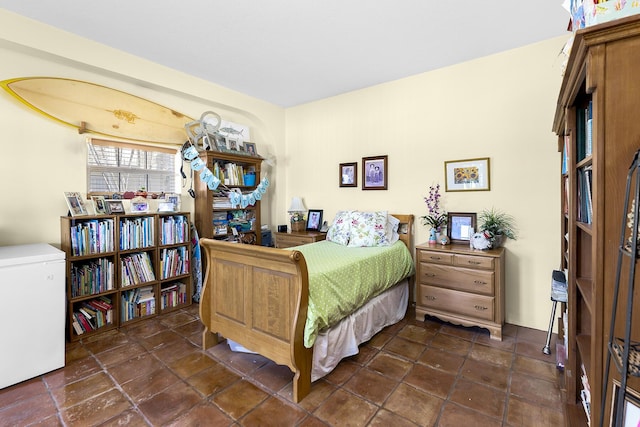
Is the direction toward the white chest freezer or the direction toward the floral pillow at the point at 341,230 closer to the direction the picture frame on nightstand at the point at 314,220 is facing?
the white chest freezer

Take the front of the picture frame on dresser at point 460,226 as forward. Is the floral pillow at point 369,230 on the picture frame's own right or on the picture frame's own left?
on the picture frame's own right

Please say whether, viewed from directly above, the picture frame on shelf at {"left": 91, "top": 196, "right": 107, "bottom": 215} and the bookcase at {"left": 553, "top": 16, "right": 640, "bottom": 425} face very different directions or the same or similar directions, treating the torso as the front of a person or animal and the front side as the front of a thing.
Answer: very different directions
